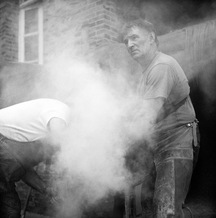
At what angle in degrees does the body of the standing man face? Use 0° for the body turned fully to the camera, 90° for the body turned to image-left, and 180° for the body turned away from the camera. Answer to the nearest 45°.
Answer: approximately 90°

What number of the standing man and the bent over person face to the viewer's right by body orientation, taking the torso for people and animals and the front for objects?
1

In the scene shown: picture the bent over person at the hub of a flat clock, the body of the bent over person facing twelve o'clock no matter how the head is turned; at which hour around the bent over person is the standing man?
The standing man is roughly at 1 o'clock from the bent over person.

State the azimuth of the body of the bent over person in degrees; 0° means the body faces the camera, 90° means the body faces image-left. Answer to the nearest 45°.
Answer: approximately 270°

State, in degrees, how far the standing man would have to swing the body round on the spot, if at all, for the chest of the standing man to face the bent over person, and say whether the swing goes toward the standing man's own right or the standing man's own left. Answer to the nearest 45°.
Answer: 0° — they already face them

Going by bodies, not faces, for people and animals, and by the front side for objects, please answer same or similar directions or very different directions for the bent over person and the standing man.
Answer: very different directions
